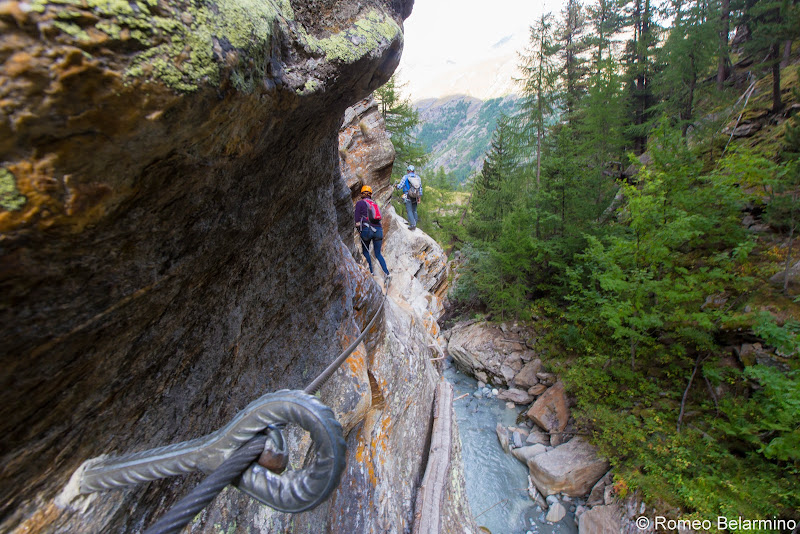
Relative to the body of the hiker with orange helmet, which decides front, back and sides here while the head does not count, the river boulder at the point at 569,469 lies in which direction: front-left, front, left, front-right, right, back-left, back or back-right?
back-right

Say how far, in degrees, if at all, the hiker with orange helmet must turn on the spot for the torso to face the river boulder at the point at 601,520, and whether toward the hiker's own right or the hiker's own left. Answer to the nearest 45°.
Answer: approximately 135° to the hiker's own right

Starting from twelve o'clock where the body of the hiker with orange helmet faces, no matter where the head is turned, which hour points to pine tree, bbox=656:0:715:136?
The pine tree is roughly at 3 o'clock from the hiker with orange helmet.

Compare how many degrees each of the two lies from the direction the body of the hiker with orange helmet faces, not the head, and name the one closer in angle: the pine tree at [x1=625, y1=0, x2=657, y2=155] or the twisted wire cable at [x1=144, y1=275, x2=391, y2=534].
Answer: the pine tree

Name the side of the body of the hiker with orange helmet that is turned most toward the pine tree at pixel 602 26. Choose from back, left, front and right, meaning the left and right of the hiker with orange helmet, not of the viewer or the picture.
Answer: right

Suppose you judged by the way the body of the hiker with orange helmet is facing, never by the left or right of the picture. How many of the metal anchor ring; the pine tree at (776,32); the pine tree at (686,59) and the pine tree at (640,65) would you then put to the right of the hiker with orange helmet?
3

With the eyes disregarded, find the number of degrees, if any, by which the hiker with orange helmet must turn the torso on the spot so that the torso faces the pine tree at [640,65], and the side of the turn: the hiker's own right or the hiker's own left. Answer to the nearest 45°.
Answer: approximately 90° to the hiker's own right

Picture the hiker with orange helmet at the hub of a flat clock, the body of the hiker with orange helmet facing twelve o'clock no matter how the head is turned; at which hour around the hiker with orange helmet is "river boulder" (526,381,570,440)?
The river boulder is roughly at 4 o'clock from the hiker with orange helmet.

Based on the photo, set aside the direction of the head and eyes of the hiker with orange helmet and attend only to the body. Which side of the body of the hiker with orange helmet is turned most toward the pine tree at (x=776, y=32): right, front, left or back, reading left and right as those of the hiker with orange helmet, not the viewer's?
right

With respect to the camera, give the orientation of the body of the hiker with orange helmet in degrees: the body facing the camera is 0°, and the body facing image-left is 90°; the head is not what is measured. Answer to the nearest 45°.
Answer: approximately 135°

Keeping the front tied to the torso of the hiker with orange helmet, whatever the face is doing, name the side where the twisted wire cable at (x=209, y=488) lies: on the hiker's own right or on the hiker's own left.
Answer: on the hiker's own left

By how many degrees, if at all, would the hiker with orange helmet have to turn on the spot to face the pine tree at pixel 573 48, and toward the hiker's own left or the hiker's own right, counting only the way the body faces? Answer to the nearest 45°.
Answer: approximately 90° to the hiker's own right

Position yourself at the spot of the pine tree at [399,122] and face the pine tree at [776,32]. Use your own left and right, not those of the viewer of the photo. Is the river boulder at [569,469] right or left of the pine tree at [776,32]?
right

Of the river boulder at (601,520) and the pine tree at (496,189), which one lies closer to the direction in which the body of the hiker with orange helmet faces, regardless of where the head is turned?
the pine tree

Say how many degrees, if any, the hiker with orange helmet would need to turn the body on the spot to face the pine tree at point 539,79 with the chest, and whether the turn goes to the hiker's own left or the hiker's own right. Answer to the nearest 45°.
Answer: approximately 90° to the hiker's own right

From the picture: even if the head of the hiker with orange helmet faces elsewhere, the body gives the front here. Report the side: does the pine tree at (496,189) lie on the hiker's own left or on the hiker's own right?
on the hiker's own right

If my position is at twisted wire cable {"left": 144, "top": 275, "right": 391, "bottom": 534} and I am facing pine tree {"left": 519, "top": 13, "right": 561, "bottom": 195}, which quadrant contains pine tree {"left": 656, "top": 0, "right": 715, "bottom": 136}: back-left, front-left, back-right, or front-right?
front-right
